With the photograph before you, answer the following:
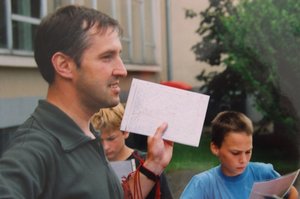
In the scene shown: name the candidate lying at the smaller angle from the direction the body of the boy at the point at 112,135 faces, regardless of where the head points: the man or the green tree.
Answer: the man

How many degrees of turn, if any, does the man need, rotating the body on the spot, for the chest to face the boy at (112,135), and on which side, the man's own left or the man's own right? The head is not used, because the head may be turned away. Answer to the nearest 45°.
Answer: approximately 90° to the man's own left

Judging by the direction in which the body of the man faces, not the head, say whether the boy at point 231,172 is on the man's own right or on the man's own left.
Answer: on the man's own left

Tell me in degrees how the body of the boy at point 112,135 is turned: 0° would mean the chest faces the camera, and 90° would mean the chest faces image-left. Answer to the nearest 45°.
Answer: approximately 45°

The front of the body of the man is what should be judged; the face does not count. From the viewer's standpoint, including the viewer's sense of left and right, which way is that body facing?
facing to the right of the viewer

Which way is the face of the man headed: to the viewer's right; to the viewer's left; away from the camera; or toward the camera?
to the viewer's right

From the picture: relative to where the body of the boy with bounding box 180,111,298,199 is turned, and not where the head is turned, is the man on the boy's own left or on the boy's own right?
on the boy's own right

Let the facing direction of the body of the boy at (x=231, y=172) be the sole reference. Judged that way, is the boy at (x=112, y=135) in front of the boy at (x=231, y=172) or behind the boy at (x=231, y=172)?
behind

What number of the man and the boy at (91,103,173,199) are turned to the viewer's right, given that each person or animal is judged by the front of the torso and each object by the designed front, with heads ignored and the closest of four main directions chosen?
1
